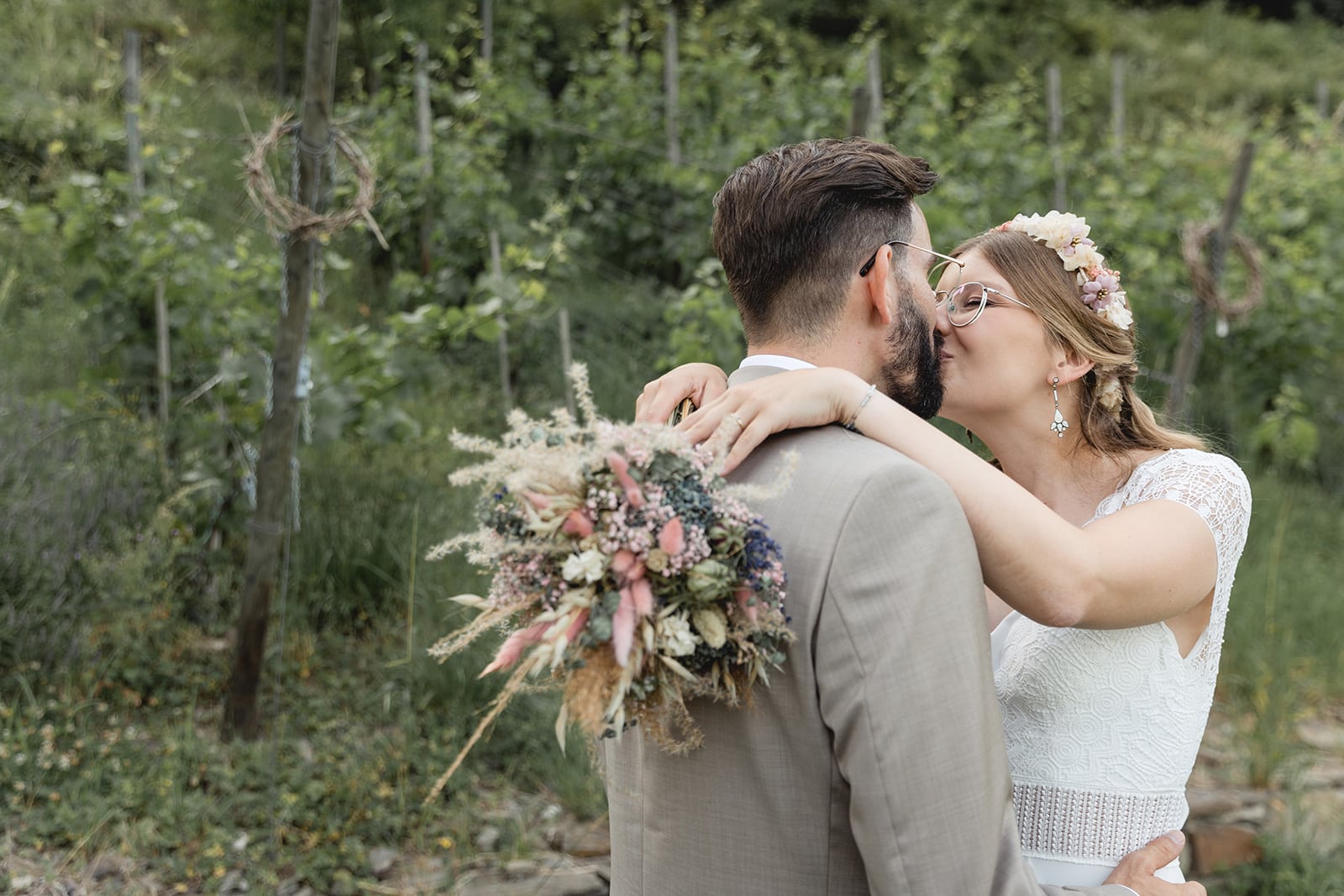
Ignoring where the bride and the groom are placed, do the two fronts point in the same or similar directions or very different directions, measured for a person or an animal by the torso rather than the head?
very different directions

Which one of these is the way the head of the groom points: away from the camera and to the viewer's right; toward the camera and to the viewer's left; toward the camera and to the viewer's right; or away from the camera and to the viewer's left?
away from the camera and to the viewer's right

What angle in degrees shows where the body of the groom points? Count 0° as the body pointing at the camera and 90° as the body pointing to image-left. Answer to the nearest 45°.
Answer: approximately 225°

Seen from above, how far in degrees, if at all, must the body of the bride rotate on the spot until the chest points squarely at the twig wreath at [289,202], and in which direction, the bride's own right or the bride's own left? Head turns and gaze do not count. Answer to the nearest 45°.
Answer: approximately 90° to the bride's own right

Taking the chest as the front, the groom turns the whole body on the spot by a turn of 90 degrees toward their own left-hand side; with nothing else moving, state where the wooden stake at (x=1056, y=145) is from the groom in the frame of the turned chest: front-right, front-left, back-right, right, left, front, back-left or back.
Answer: front-right

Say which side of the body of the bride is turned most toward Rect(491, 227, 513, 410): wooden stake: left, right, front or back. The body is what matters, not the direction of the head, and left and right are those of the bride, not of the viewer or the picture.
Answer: right

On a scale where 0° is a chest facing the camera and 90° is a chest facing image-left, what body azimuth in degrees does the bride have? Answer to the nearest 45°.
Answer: approximately 45°

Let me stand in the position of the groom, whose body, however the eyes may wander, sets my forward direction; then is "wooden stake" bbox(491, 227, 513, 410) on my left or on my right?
on my left

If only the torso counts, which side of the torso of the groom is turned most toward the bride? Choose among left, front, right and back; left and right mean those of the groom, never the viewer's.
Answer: front

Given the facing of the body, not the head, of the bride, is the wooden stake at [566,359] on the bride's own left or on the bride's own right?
on the bride's own right

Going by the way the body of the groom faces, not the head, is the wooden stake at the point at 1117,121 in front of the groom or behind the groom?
in front

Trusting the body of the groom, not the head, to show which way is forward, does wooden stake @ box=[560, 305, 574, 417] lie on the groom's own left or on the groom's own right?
on the groom's own left

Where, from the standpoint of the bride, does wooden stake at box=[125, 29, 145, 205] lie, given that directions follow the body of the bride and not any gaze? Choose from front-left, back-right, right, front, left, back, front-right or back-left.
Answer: right

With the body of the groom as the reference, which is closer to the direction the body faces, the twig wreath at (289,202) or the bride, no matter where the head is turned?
the bride

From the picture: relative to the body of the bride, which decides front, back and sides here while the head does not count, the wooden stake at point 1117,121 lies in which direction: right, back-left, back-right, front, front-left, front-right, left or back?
back-right
